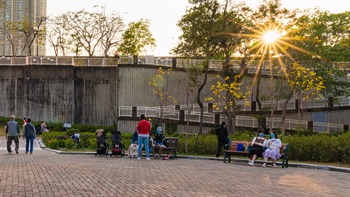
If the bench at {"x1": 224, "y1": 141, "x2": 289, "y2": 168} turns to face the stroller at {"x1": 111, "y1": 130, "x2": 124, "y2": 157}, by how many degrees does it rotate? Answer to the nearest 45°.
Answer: approximately 45° to its right

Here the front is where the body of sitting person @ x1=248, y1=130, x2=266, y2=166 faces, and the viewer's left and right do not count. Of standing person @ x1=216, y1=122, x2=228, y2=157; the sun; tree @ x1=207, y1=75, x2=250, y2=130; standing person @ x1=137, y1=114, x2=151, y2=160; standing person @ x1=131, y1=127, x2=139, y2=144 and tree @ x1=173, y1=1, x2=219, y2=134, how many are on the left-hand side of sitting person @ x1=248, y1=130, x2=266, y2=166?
0

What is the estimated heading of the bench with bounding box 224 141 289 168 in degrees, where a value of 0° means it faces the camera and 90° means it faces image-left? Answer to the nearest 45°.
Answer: approximately 45°

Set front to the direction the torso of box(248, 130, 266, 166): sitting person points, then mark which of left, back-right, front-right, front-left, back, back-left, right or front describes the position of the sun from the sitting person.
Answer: back-right

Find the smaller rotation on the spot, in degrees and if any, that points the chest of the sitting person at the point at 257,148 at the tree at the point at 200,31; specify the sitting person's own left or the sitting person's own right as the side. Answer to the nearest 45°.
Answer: approximately 135° to the sitting person's own right

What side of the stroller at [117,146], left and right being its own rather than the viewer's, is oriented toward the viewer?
front

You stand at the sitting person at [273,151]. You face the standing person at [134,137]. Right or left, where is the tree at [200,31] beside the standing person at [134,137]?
right

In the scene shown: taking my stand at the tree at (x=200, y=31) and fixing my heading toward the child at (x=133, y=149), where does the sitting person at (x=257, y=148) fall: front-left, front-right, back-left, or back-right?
front-left

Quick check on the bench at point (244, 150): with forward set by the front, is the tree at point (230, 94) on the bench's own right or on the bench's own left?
on the bench's own right

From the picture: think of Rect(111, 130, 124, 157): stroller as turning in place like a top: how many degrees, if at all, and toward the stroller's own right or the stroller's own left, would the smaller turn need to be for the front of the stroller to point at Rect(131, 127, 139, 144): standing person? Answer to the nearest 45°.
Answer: approximately 90° to the stroller's own left

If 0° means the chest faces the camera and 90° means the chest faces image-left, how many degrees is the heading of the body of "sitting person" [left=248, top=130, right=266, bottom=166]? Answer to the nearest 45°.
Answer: approximately 45°

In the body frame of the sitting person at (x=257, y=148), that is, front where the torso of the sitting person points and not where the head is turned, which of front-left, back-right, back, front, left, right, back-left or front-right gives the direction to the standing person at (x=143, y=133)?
front-right
